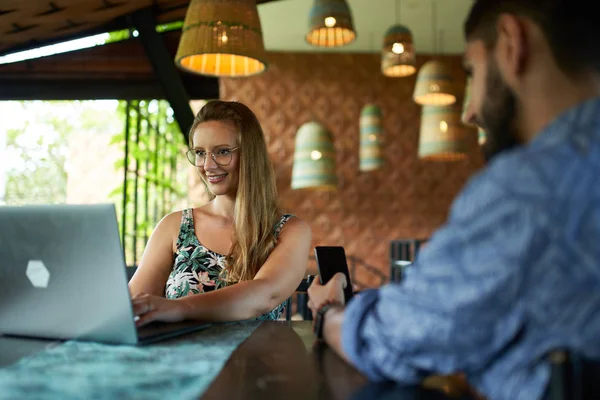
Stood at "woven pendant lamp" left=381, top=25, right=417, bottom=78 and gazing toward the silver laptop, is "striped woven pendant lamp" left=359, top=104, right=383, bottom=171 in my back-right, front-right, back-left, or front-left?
back-right

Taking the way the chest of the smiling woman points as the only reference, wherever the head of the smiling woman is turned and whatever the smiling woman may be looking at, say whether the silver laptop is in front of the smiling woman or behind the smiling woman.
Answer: in front

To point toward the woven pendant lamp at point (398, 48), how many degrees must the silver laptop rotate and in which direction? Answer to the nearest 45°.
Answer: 0° — it already faces it

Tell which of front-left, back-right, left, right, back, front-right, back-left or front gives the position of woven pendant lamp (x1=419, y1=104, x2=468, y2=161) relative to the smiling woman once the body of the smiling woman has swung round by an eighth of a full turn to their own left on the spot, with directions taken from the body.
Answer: back-left

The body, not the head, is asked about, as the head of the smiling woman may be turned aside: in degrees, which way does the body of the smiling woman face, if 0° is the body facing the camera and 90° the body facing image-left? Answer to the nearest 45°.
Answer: approximately 45°

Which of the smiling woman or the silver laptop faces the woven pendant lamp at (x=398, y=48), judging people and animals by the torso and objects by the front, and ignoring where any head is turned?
the silver laptop

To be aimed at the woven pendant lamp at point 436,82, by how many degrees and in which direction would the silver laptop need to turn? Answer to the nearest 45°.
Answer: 0° — it already faces it

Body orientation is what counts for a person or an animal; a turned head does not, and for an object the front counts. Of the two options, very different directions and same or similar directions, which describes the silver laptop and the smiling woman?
very different directions

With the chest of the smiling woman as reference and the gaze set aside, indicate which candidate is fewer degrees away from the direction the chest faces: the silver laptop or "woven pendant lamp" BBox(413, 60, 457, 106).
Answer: the silver laptop

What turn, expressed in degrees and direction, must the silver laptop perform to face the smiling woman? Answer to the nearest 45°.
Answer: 0° — it already faces them

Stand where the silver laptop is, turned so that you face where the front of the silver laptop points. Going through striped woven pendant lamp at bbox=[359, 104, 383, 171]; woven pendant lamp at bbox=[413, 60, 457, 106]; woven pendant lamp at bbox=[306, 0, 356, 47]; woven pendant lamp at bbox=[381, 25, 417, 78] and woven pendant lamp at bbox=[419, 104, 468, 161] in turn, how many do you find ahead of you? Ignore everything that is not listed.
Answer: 5

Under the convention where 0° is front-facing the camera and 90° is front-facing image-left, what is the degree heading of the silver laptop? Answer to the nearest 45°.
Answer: approximately 225°
